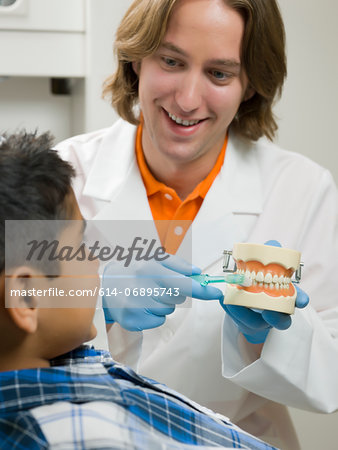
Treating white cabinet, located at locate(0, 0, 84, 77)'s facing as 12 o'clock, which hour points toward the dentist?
The dentist is roughly at 11 o'clock from the white cabinet.

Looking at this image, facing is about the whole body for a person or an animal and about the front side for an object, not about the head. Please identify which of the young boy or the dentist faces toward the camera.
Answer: the dentist

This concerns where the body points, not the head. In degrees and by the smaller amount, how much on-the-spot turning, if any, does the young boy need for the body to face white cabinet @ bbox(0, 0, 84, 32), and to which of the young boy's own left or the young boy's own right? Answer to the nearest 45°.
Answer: approximately 45° to the young boy's own left

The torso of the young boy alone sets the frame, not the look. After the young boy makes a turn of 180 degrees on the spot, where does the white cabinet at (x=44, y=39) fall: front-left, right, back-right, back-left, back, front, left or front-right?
back-right

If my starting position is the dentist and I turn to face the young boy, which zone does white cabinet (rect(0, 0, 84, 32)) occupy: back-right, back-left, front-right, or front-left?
back-right

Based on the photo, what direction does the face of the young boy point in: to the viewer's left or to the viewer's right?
to the viewer's right

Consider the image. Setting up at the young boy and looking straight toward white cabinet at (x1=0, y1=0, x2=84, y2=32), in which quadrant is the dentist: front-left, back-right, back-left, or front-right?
front-right

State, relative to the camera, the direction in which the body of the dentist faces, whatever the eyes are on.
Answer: toward the camera

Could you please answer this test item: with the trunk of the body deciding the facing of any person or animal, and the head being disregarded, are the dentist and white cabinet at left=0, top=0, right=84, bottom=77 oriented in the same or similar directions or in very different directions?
same or similar directions

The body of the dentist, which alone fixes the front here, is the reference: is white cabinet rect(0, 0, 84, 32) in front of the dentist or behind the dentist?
behind

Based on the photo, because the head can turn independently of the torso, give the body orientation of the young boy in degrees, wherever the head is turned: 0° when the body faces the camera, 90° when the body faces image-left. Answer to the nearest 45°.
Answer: approximately 225°

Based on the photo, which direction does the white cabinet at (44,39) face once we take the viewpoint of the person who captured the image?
facing the viewer
